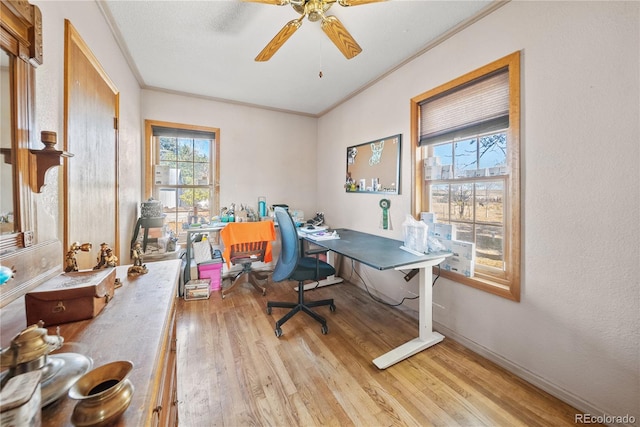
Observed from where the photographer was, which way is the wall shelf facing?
facing to the right of the viewer

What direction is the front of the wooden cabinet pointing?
to the viewer's right

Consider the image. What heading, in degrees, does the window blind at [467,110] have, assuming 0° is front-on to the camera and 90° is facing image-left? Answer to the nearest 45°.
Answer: approximately 45°

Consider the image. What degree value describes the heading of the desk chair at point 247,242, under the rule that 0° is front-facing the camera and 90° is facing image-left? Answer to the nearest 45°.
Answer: approximately 180°

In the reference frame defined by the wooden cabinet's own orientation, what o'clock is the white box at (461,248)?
The white box is roughly at 12 o'clock from the wooden cabinet.

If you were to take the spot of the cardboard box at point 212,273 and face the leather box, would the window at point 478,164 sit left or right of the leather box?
left

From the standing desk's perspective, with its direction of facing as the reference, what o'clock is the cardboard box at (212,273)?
The cardboard box is roughly at 2 o'clock from the standing desk.
